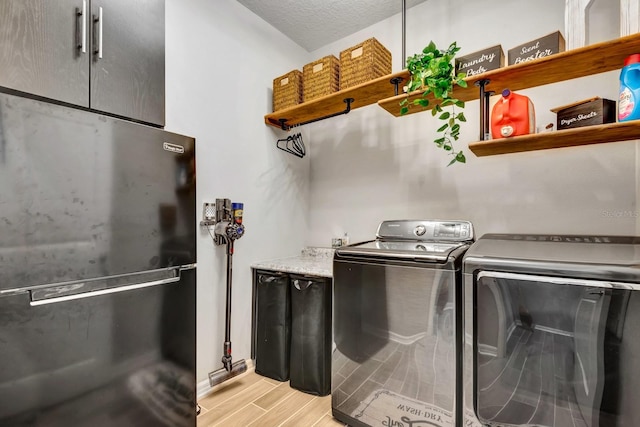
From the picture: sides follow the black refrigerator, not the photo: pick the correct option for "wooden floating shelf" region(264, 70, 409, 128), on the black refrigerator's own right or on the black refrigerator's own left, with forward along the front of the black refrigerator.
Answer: on the black refrigerator's own left

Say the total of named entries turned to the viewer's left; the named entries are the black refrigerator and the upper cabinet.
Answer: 0

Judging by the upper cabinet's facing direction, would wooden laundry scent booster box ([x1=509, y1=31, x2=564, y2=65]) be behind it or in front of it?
in front

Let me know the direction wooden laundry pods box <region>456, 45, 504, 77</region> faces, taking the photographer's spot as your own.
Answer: facing the viewer and to the left of the viewer

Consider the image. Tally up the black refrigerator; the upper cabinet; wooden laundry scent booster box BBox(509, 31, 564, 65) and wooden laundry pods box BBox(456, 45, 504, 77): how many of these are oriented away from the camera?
0

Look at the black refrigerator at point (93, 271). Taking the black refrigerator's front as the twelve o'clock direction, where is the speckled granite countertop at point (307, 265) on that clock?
The speckled granite countertop is roughly at 10 o'clock from the black refrigerator.

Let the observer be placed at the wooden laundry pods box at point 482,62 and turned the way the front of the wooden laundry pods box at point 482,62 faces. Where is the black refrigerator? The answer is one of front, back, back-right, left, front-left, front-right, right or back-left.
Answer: front

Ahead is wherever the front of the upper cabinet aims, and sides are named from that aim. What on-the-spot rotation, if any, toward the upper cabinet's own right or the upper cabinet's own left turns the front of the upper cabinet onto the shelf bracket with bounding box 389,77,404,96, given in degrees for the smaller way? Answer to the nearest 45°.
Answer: approximately 45° to the upper cabinet's own left

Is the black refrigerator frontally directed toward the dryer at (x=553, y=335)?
no

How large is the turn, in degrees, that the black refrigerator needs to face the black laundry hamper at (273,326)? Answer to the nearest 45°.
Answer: approximately 90° to its left

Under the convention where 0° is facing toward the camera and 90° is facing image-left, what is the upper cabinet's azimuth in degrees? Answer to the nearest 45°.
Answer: approximately 315°

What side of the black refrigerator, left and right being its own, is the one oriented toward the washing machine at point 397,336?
left

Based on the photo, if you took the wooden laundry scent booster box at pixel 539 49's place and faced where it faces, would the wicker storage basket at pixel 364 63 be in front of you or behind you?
in front

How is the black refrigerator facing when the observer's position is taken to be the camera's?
facing the viewer and to the right of the viewer
